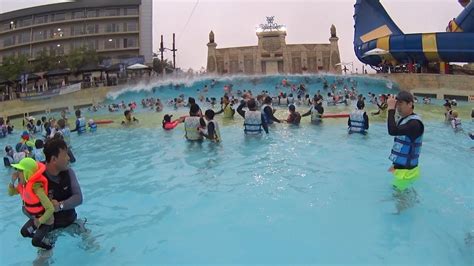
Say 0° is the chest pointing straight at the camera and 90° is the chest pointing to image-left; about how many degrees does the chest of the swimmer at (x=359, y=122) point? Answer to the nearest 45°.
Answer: approximately 180°

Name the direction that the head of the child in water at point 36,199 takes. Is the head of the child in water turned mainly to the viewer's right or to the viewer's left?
to the viewer's left

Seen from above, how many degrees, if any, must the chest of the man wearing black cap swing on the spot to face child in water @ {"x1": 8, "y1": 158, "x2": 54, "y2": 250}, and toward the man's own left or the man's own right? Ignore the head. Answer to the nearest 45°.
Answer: approximately 45° to the man's own left

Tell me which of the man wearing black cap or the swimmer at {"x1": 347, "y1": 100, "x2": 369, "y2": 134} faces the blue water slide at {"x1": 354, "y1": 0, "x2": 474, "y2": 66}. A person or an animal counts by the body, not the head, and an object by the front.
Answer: the swimmer

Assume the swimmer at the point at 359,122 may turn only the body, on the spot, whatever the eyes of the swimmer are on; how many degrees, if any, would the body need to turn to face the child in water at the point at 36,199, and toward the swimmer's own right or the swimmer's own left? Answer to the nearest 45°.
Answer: approximately 180°

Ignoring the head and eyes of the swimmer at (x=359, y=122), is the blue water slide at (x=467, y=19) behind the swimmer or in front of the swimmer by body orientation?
in front

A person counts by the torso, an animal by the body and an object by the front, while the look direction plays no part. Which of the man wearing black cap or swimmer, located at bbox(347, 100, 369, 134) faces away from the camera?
the swimmer

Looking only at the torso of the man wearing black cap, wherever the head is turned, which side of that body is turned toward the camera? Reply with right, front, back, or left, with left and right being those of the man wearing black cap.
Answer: left

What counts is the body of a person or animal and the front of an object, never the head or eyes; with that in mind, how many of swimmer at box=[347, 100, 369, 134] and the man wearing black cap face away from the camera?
1

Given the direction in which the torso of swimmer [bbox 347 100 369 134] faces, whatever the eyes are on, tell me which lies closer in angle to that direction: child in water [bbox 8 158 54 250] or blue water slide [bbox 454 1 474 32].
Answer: the blue water slide

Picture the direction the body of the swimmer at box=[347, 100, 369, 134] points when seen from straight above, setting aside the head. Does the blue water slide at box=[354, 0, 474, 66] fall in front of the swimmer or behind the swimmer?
in front

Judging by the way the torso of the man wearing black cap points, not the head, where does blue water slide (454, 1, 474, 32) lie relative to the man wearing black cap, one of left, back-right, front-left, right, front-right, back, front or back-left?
right

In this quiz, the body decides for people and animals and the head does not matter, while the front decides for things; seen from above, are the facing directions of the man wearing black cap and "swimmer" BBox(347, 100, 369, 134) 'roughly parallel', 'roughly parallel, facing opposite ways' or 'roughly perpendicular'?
roughly perpendicular
